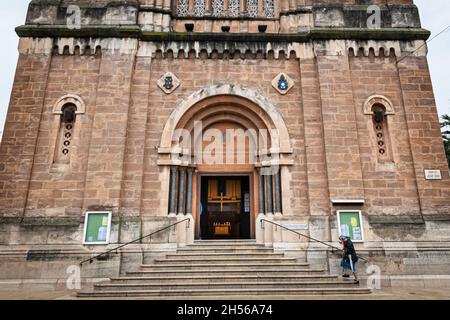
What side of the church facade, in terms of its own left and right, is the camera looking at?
front
